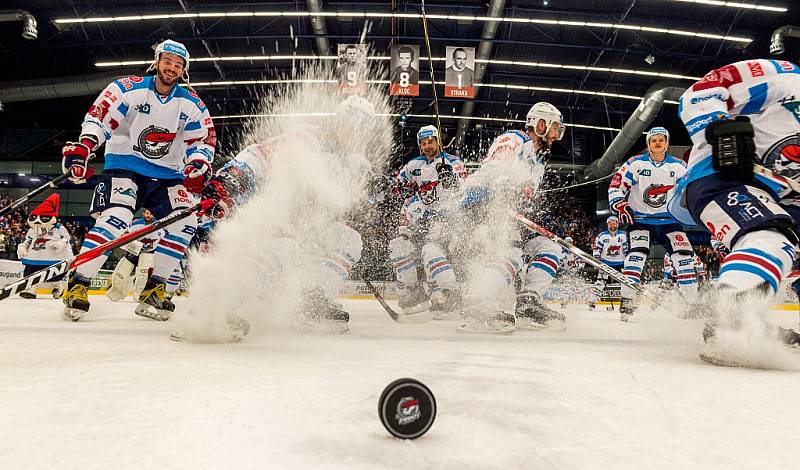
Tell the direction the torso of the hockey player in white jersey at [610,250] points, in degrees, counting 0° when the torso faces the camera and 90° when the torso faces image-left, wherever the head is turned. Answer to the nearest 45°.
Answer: approximately 0°

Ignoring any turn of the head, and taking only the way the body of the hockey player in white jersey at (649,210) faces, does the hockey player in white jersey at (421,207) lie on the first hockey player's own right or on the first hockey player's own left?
on the first hockey player's own right
